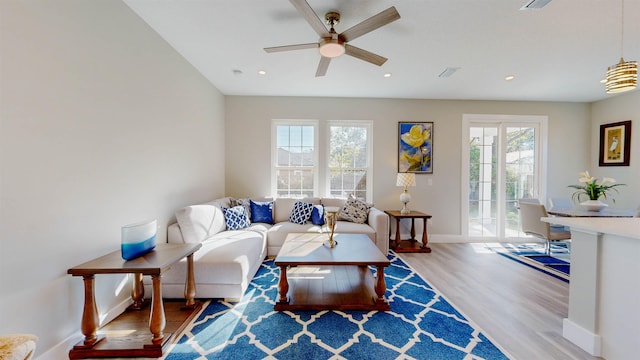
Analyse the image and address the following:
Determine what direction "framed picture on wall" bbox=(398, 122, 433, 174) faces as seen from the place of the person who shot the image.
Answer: facing the viewer

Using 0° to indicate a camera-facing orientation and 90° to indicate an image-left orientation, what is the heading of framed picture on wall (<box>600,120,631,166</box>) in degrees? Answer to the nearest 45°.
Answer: approximately 45°

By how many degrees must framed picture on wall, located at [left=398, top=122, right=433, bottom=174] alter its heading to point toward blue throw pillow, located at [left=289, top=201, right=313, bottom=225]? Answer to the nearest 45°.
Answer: approximately 45° to its right

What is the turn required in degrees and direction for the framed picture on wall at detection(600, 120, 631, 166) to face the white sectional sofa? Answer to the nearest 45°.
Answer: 0° — it already faces it

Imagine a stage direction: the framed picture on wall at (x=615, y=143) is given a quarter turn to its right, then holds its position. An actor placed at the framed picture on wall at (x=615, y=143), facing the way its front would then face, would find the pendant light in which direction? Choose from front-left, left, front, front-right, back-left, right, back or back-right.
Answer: back-left

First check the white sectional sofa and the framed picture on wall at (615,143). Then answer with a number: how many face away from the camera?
0

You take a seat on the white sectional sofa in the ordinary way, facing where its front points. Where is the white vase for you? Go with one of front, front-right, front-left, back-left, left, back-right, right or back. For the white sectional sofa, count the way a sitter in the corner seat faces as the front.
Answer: front-left

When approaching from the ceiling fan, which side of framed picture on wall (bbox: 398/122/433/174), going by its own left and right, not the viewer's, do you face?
front

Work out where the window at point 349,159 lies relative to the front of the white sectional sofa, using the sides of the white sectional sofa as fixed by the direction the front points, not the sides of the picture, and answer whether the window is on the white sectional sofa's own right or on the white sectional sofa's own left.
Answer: on the white sectional sofa's own left

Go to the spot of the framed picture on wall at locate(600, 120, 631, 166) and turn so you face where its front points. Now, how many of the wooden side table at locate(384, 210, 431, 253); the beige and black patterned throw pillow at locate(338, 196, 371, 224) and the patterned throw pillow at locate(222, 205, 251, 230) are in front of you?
3

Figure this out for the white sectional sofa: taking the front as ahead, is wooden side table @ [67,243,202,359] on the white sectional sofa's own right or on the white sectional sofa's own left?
on the white sectional sofa's own right

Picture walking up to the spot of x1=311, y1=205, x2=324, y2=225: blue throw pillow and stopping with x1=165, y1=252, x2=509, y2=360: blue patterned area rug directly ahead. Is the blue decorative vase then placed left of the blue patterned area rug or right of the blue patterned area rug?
right

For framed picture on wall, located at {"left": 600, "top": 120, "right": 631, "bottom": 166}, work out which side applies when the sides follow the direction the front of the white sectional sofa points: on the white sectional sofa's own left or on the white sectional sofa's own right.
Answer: on the white sectional sofa's own left

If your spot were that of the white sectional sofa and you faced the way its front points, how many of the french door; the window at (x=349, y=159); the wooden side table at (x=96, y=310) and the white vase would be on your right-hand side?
1

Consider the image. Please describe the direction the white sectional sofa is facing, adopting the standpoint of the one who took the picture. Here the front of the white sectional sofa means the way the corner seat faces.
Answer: facing the viewer and to the right of the viewer

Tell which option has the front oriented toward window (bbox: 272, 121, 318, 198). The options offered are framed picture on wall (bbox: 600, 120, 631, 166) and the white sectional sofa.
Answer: the framed picture on wall

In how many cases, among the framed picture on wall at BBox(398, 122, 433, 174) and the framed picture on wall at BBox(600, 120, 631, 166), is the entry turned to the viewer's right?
0

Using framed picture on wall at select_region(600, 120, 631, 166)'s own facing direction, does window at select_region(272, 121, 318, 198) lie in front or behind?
in front

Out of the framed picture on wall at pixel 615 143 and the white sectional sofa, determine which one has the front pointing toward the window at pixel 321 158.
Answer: the framed picture on wall

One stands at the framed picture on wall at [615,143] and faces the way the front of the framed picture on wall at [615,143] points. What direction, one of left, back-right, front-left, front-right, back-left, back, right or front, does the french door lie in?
front

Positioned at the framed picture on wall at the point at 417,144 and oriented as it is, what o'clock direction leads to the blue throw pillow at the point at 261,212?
The blue throw pillow is roughly at 2 o'clock from the framed picture on wall.

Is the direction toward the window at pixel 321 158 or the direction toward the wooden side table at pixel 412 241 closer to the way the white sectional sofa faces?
the wooden side table
